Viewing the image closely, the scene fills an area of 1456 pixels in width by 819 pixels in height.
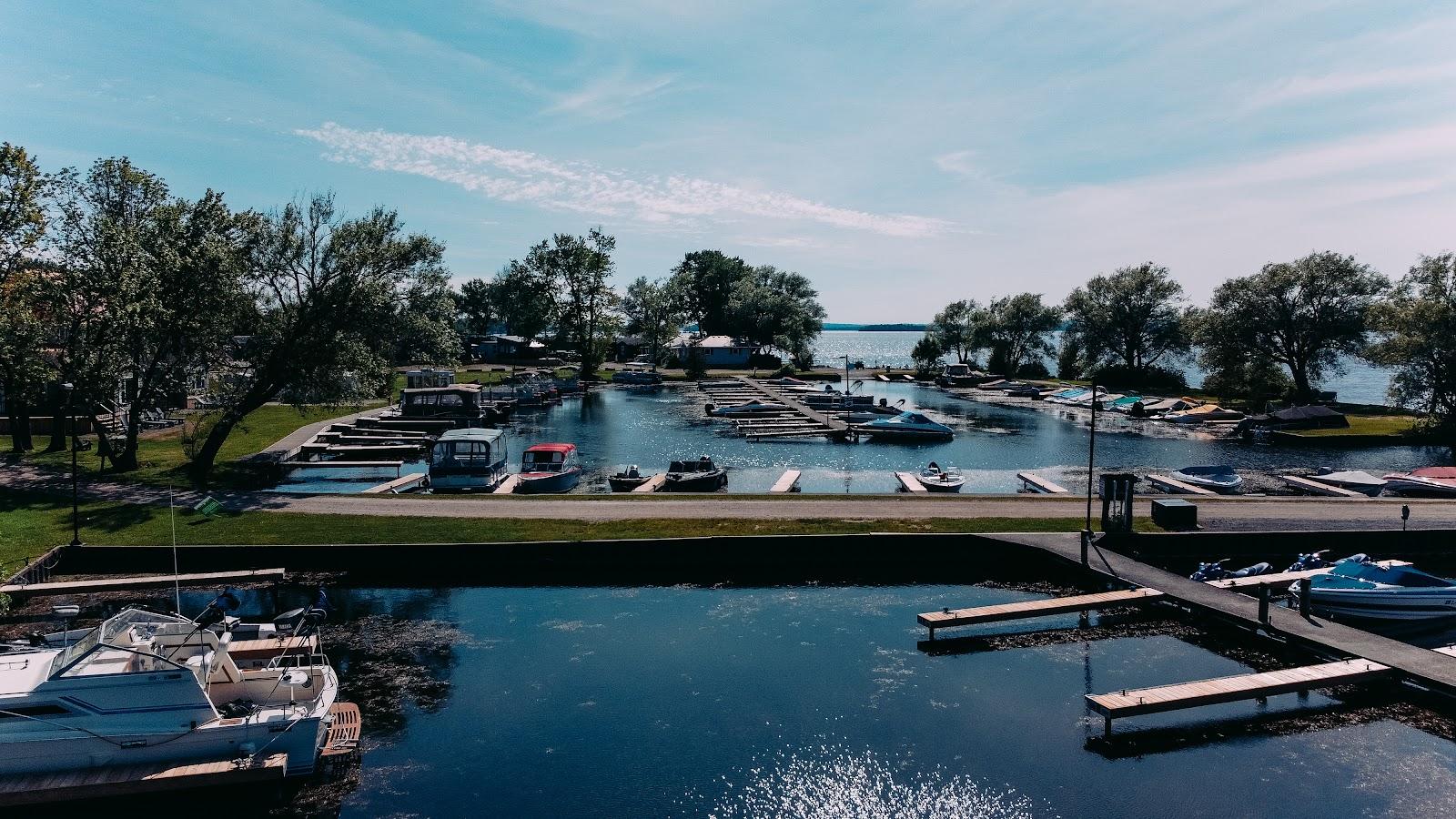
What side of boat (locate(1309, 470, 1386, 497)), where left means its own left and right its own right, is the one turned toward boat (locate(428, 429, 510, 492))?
right

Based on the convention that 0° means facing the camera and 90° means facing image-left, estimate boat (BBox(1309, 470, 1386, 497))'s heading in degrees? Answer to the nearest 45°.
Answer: approximately 315°

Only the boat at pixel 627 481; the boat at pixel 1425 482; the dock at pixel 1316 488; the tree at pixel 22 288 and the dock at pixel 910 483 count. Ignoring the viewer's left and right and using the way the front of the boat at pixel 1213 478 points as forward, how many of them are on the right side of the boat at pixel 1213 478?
3

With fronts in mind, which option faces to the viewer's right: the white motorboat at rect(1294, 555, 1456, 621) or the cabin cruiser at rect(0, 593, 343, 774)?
the white motorboat

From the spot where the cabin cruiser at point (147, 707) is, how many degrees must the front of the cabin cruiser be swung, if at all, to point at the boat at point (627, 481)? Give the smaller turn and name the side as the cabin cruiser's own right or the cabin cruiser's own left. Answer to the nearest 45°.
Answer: approximately 135° to the cabin cruiser's own right

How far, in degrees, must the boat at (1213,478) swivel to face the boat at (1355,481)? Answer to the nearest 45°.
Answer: approximately 90° to its left

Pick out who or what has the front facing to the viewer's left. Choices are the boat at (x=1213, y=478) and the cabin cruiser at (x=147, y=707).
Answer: the cabin cruiser

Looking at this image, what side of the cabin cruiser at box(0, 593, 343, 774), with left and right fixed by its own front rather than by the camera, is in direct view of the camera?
left
